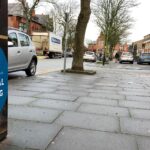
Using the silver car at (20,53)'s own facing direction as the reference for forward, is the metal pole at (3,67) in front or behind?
in front

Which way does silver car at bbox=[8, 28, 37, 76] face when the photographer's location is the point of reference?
facing the viewer and to the left of the viewer

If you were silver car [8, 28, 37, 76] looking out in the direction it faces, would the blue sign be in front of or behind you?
in front
